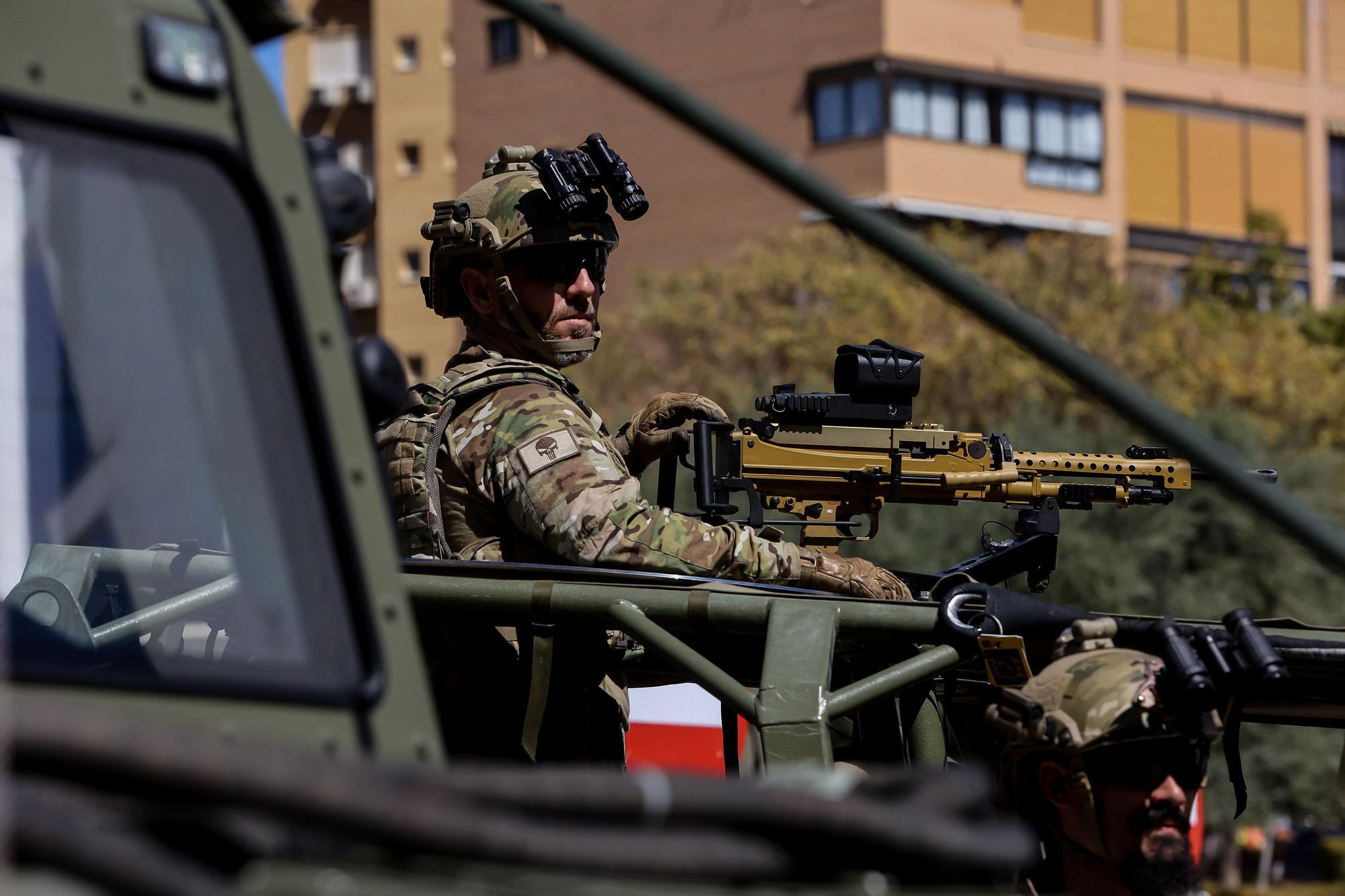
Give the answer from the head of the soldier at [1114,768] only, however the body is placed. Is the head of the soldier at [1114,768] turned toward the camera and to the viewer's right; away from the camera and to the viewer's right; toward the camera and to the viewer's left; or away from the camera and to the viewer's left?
toward the camera and to the viewer's right

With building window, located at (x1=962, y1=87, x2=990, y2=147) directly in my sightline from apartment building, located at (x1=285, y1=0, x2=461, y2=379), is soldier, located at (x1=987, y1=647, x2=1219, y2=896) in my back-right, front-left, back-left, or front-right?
front-right

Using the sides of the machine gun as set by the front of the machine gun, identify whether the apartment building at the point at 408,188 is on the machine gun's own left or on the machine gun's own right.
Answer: on the machine gun's own left

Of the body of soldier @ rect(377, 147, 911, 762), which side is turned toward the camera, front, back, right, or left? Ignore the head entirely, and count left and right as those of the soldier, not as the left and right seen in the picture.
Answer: right

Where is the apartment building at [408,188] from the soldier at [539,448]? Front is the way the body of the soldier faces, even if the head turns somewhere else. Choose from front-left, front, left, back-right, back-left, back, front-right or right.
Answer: left

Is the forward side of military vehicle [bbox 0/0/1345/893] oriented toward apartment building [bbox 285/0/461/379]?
no

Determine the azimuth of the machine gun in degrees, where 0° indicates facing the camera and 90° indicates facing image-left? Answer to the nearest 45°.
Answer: approximately 270°

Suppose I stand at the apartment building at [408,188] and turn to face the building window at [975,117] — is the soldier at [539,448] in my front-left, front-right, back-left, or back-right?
front-right

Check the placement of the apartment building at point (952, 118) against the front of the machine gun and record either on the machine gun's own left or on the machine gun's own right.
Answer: on the machine gun's own left

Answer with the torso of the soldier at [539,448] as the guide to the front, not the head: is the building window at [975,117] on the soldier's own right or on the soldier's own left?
on the soldier's own left

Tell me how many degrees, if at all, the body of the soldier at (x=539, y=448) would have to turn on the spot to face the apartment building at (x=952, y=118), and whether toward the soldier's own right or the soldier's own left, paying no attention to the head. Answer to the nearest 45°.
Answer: approximately 90° to the soldier's own left
